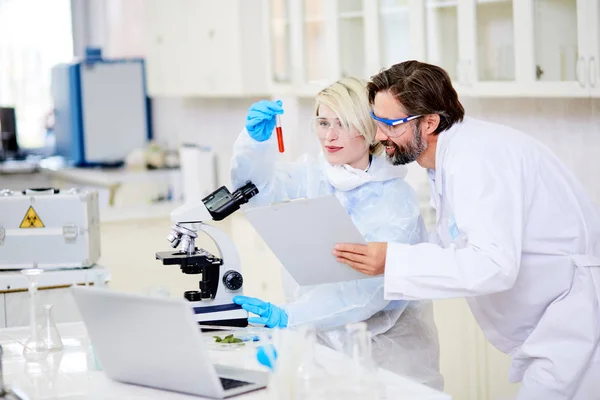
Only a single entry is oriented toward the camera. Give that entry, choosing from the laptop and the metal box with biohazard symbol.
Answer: the metal box with biohazard symbol

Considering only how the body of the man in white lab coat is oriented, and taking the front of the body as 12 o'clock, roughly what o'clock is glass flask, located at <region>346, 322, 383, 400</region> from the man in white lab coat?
The glass flask is roughly at 10 o'clock from the man in white lab coat.

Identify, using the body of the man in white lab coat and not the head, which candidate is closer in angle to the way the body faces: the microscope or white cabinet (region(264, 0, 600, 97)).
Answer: the microscope

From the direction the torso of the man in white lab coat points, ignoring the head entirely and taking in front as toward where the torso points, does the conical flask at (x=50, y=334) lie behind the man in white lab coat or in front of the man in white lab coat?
in front

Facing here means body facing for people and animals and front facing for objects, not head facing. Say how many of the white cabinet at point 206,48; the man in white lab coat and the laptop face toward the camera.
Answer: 1

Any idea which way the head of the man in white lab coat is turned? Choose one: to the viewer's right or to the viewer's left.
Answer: to the viewer's left

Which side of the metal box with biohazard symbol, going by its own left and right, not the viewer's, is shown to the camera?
front

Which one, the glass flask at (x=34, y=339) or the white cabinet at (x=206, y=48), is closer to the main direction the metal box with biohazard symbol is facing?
the glass flask

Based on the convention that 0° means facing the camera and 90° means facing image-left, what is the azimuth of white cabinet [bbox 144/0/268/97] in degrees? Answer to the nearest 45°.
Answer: approximately 0°

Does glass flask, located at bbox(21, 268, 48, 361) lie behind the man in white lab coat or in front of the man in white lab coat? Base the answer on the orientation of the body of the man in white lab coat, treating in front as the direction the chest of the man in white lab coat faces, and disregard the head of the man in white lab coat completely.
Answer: in front

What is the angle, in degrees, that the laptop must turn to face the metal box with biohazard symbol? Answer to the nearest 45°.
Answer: approximately 45° to its left

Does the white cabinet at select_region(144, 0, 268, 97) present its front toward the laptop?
yes

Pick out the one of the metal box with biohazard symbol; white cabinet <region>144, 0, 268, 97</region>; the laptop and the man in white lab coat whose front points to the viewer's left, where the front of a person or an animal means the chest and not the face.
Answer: the man in white lab coat

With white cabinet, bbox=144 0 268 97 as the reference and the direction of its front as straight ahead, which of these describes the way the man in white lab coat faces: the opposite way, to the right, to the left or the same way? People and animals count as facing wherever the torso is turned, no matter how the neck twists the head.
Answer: to the right

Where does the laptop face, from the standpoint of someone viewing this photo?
facing away from the viewer and to the right of the viewer
